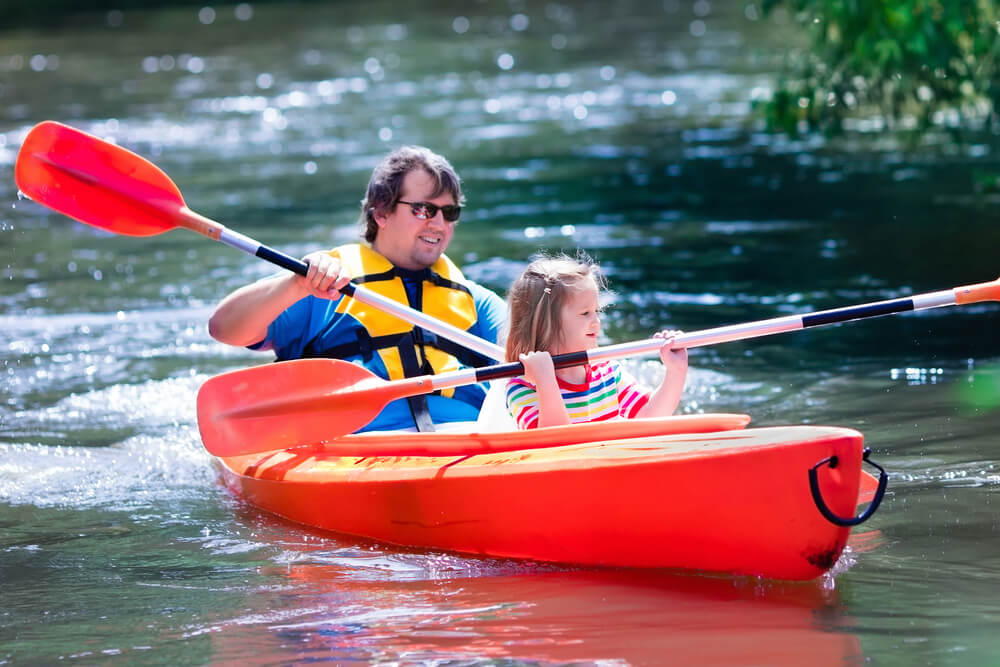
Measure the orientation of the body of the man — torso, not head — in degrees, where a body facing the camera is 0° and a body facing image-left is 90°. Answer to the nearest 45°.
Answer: approximately 315°

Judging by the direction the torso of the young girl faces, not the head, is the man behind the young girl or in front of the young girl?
behind

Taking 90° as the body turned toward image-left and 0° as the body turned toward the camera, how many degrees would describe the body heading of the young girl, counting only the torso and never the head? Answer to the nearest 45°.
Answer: approximately 315°
